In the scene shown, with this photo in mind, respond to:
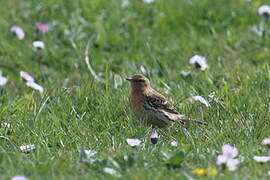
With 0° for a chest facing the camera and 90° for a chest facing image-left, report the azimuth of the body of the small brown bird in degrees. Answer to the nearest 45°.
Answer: approximately 90°

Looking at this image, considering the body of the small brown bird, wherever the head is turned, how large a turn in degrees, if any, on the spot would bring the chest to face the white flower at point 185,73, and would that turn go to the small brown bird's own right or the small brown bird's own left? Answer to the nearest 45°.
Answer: approximately 135° to the small brown bird's own right

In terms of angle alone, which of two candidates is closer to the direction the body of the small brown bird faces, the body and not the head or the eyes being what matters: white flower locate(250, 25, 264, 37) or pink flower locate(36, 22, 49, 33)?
the pink flower

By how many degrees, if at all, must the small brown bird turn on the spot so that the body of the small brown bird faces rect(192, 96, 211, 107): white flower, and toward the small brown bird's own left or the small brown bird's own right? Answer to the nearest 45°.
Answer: approximately 180°

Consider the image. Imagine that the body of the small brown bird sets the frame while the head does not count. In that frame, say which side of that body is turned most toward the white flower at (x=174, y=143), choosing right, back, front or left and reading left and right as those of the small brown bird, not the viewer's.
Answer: left

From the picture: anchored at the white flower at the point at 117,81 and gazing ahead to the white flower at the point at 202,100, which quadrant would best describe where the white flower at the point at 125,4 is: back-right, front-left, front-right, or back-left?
back-left

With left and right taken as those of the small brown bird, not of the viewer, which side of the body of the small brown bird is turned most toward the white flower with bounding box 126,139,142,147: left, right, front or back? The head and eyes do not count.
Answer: left
